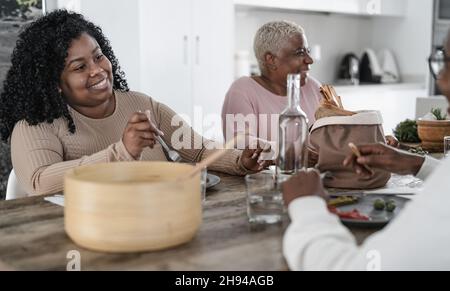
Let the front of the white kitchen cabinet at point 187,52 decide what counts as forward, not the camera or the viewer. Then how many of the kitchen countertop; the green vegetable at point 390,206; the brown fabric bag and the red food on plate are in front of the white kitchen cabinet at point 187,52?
3

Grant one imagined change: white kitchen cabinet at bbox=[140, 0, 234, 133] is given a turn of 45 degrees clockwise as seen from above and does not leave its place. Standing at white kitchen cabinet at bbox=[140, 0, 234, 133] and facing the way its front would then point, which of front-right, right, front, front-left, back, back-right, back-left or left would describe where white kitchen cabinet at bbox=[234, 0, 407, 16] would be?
back

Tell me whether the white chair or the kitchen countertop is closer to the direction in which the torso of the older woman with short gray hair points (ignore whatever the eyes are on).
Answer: the white chair

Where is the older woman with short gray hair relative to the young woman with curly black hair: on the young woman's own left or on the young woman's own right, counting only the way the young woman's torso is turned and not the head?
on the young woman's own left

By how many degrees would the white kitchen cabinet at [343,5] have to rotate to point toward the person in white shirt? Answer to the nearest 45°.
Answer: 0° — it already faces them

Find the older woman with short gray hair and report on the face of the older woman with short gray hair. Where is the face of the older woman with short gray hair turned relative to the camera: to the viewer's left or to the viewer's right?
to the viewer's right

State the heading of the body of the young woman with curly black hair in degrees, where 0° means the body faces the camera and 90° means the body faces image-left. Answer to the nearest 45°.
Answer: approximately 315°

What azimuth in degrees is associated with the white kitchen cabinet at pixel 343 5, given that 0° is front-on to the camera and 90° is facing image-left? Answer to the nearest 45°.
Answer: approximately 0°
